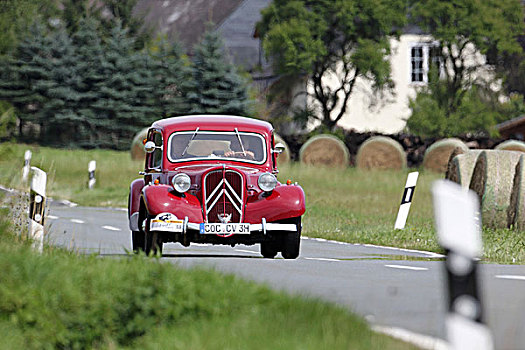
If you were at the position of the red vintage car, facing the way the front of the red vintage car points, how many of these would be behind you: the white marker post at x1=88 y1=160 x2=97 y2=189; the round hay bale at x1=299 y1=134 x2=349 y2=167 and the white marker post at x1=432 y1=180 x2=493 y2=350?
2

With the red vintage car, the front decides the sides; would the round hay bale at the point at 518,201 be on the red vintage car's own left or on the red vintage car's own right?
on the red vintage car's own left

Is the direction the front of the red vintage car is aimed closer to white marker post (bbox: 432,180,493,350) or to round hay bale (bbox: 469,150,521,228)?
the white marker post

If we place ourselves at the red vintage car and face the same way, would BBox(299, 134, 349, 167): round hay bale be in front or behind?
behind

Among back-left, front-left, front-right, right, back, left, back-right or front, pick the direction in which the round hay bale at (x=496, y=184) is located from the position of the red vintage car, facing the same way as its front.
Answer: back-left

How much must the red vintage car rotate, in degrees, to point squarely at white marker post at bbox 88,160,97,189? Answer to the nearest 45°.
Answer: approximately 180°

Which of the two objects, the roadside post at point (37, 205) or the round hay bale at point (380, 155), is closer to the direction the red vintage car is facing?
the roadside post

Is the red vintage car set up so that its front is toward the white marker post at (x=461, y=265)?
yes

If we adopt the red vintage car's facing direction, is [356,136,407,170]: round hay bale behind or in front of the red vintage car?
behind

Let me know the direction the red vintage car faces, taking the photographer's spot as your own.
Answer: facing the viewer

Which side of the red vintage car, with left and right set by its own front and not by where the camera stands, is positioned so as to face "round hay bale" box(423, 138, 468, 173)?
back

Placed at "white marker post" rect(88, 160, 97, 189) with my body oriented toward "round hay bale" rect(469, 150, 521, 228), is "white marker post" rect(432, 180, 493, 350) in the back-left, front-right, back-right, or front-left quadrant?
front-right
